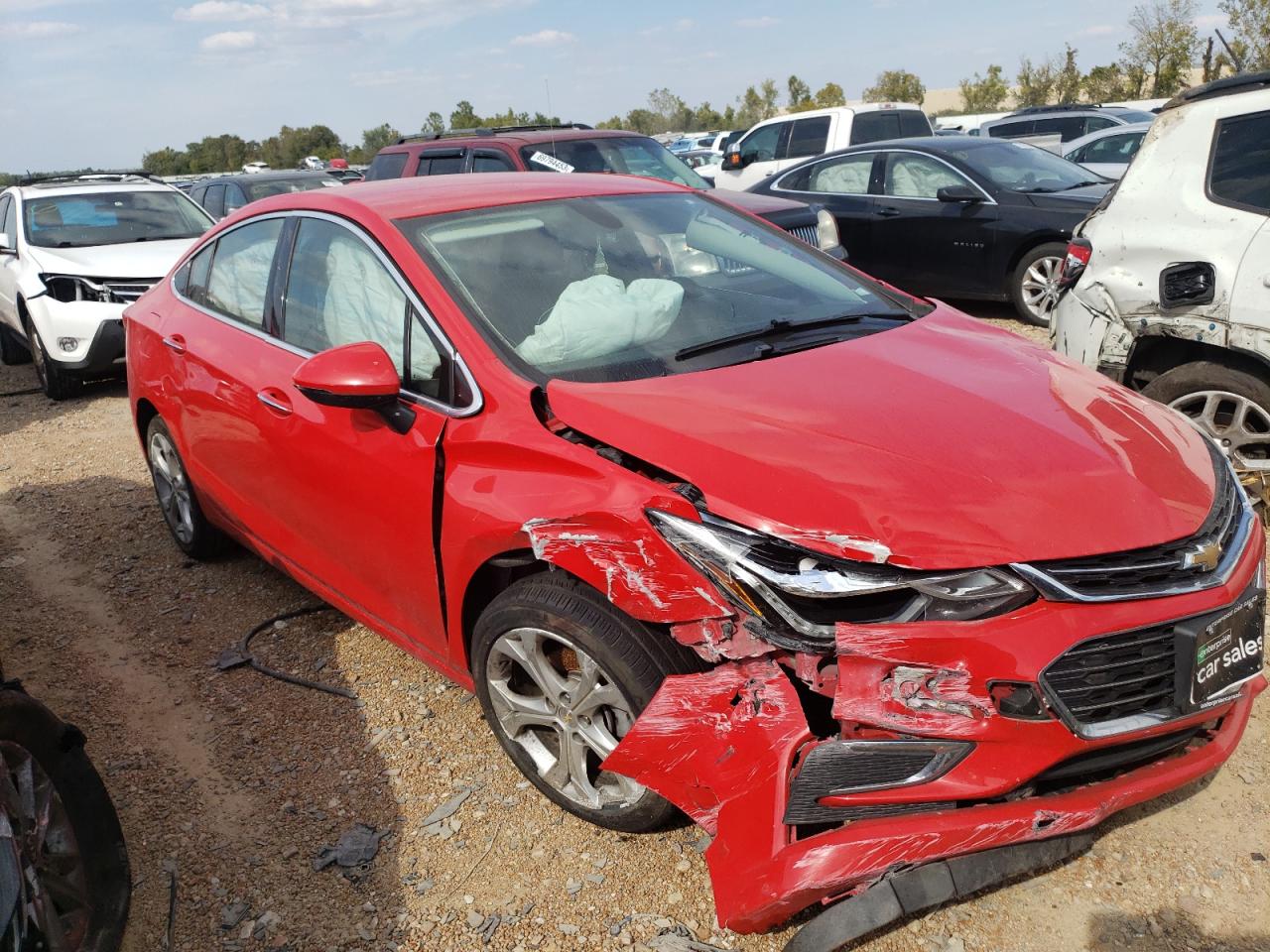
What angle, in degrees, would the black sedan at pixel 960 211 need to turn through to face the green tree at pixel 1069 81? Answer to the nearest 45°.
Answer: approximately 135° to its left

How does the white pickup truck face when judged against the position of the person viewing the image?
facing away from the viewer and to the left of the viewer

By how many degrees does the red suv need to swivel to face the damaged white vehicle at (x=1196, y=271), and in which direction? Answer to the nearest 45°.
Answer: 0° — it already faces it

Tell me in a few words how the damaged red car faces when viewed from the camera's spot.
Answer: facing the viewer and to the right of the viewer

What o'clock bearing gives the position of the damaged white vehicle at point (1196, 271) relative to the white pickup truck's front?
The damaged white vehicle is roughly at 7 o'clock from the white pickup truck.

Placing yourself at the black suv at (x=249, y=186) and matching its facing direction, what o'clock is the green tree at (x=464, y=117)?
The green tree is roughly at 8 o'clock from the black suv.

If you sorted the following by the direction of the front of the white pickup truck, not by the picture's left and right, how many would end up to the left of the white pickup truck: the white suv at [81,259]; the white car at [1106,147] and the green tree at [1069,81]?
1

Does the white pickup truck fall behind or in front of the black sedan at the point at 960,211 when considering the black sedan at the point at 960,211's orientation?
behind

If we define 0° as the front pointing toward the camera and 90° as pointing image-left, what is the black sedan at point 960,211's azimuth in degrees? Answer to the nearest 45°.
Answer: approximately 315°

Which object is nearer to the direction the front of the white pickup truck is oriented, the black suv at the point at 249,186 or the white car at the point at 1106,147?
the black suv

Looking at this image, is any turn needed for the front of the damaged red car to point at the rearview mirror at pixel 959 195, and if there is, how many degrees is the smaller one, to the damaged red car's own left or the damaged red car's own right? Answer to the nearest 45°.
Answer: approximately 135° to the damaged red car's own left
